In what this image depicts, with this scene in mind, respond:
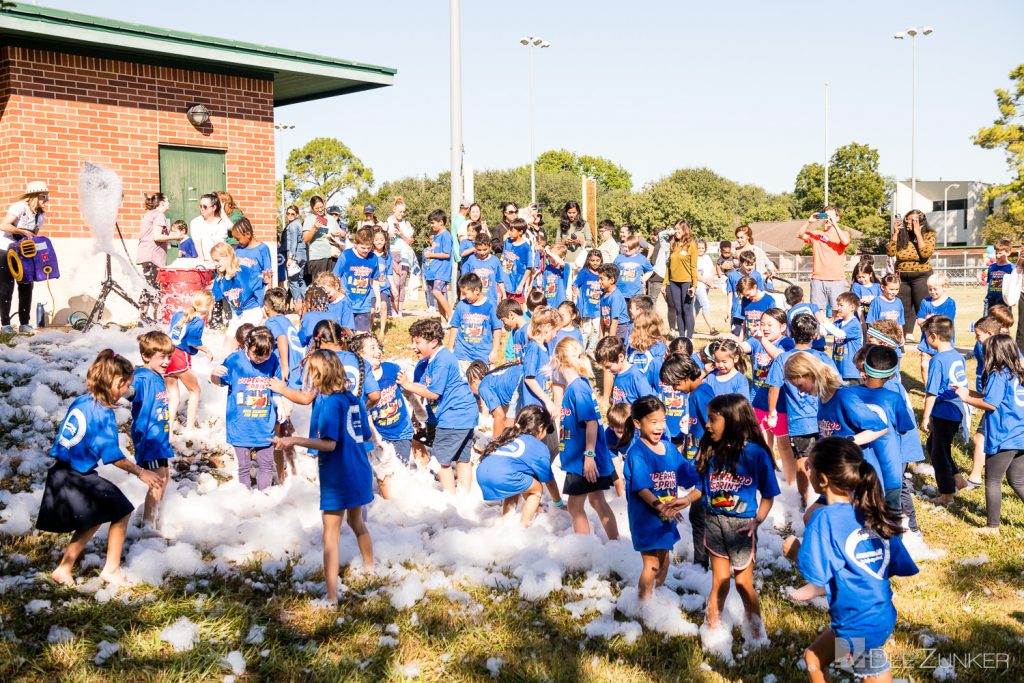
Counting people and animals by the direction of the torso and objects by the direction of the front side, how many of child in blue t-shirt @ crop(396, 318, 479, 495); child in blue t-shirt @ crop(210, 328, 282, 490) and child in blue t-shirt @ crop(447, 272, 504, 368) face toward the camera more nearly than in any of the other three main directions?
2

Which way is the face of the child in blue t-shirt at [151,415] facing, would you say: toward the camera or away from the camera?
toward the camera

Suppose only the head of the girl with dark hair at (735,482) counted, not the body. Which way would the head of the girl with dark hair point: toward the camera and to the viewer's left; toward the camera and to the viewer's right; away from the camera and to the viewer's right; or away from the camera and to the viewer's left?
toward the camera and to the viewer's left

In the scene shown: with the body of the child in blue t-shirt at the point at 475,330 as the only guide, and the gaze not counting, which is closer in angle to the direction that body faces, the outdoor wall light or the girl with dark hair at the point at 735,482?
the girl with dark hair

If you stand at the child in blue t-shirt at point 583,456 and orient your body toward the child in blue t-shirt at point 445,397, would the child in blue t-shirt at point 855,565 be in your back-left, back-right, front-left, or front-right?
back-left

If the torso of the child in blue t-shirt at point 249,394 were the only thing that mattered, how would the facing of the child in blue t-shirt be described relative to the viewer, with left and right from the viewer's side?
facing the viewer

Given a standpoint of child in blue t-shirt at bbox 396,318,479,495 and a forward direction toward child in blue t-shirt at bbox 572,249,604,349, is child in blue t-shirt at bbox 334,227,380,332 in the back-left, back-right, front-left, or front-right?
front-left

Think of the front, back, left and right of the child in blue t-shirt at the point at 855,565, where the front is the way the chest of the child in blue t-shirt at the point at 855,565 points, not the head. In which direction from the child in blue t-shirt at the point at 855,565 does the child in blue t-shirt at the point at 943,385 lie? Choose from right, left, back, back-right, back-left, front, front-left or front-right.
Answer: front-right

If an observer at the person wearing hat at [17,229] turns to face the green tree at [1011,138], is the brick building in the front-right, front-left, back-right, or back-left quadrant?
front-left

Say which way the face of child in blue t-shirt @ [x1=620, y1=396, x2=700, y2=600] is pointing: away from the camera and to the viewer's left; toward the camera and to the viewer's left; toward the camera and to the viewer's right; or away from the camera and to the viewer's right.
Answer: toward the camera and to the viewer's right

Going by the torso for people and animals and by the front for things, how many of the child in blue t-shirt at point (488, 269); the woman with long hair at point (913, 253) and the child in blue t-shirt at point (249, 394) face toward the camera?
3

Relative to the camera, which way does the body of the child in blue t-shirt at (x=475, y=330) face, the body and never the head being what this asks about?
toward the camera

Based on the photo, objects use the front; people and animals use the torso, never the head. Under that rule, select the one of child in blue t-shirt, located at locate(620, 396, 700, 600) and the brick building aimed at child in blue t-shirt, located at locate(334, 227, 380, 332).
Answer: the brick building

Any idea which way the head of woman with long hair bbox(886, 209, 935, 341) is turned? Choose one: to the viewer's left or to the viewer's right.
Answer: to the viewer's left

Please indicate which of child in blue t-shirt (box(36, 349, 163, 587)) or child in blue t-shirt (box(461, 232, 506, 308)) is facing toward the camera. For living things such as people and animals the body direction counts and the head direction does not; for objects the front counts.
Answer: child in blue t-shirt (box(461, 232, 506, 308))

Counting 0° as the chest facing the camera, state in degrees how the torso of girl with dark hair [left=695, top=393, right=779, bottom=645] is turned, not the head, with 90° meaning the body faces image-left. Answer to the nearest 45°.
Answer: approximately 45°
